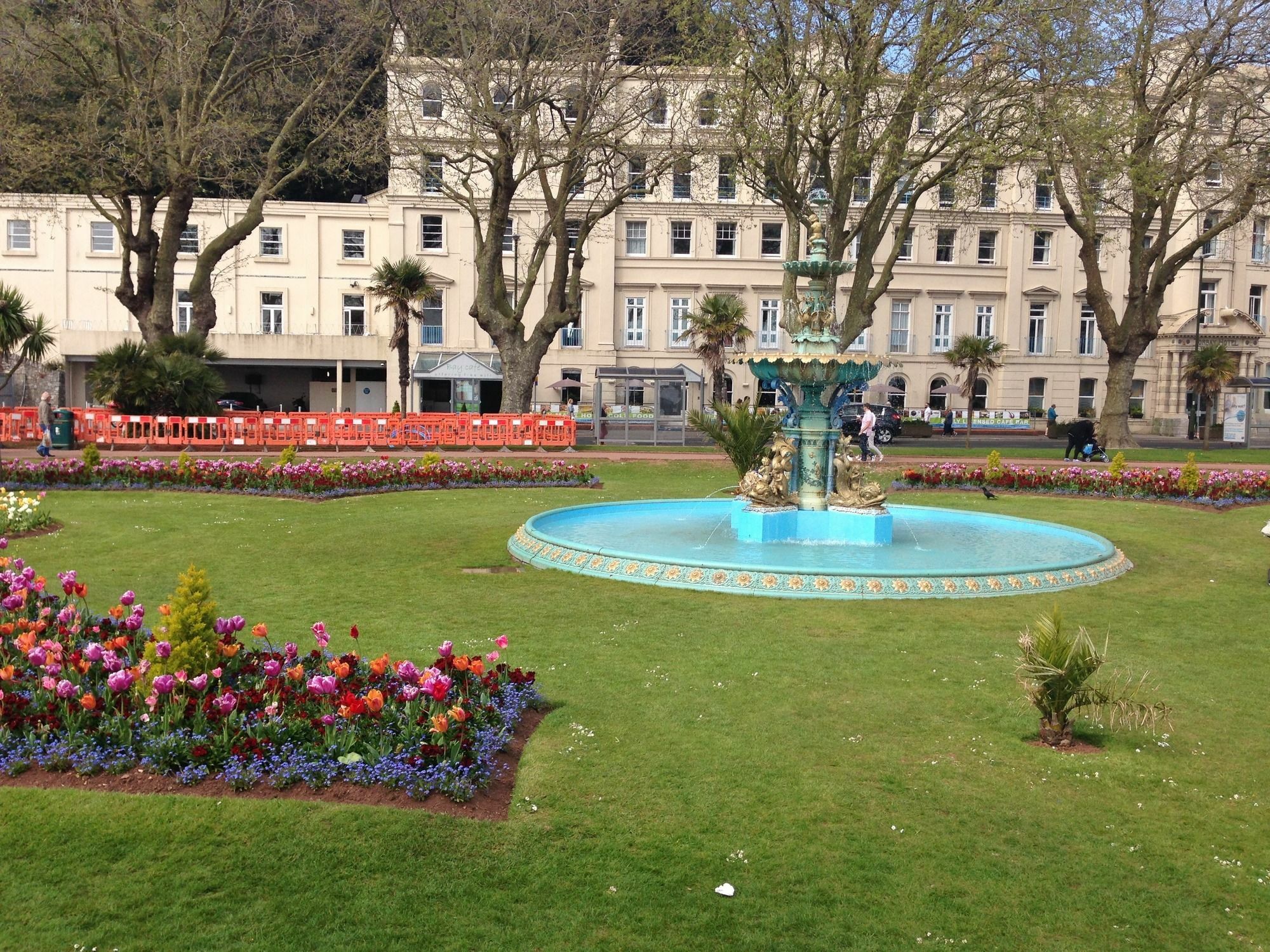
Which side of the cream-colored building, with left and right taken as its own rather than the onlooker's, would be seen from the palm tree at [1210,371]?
left

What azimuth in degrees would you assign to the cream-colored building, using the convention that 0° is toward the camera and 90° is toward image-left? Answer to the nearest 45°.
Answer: approximately 0°

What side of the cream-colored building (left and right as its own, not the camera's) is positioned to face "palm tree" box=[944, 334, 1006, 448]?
left

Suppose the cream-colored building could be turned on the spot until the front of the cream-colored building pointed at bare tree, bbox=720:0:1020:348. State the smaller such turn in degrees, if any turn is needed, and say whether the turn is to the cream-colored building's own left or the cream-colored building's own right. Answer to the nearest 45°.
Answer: approximately 45° to the cream-colored building's own left

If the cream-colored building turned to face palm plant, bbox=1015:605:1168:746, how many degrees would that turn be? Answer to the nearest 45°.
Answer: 0° — it already faces it

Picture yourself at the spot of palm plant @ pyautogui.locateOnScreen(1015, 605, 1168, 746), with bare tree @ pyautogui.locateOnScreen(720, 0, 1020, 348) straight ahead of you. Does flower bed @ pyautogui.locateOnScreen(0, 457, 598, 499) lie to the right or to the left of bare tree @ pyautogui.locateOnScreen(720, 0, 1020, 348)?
left
